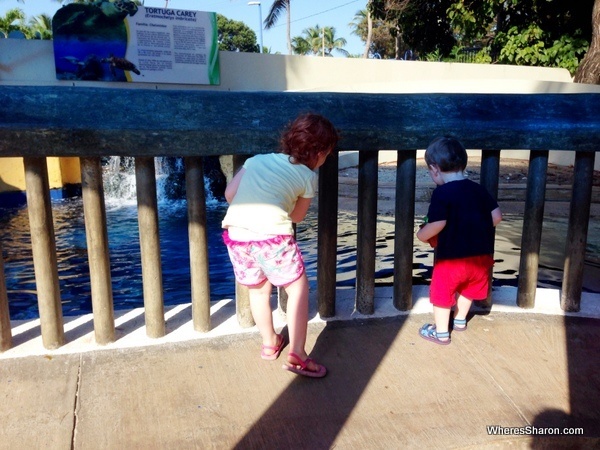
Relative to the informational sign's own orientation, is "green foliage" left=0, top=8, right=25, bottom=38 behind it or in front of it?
behind

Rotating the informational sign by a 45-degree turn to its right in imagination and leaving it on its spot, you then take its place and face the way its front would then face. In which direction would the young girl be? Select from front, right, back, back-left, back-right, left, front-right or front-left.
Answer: front-left

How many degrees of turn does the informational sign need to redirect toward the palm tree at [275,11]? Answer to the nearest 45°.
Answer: approximately 135° to its left

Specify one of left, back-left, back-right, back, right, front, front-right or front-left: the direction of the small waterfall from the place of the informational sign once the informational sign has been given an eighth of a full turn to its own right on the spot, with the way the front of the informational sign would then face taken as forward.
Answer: front-left

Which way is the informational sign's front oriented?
toward the camera

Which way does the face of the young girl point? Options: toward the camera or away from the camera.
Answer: away from the camera

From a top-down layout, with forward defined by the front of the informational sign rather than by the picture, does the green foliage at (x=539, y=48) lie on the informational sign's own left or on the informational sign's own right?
on the informational sign's own left

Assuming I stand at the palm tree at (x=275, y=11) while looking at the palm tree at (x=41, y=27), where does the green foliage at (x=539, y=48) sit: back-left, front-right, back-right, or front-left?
back-left
